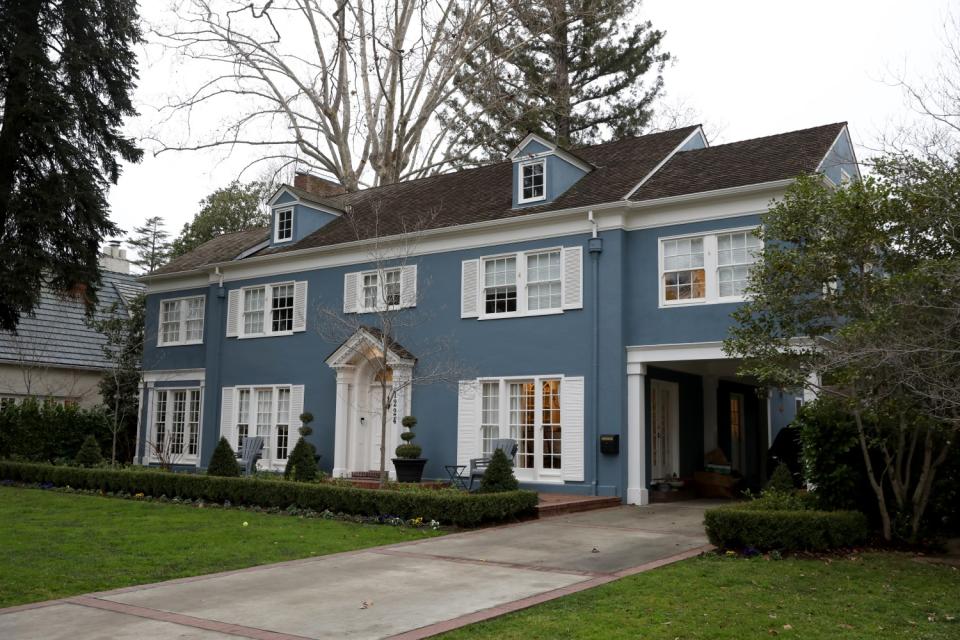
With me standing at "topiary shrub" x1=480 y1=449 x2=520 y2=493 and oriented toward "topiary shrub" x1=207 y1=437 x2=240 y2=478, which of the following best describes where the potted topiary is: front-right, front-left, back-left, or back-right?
front-right

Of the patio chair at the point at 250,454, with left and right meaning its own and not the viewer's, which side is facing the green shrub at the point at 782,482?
left

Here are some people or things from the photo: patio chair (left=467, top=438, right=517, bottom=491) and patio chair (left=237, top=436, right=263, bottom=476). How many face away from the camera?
0

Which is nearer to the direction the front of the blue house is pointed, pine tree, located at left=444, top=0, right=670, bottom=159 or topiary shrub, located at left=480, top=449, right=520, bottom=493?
the topiary shrub

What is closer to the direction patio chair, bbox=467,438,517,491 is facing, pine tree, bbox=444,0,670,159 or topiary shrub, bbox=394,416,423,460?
the topiary shrub

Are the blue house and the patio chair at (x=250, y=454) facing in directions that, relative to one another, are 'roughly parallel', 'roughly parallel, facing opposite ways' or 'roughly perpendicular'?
roughly parallel

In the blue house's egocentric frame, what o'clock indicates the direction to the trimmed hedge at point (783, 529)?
The trimmed hedge is roughly at 10 o'clock from the blue house.

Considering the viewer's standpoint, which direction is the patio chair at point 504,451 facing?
facing the viewer and to the left of the viewer

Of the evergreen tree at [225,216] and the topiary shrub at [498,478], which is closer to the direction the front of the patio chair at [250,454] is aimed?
the topiary shrub

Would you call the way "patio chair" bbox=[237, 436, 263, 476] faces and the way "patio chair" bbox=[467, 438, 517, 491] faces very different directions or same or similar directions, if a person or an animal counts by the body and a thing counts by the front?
same or similar directions

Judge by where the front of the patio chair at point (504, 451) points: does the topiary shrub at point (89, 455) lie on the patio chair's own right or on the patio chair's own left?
on the patio chair's own right

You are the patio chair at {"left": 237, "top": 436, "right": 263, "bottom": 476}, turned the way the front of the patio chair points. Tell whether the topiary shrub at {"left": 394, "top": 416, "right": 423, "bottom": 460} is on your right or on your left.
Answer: on your left

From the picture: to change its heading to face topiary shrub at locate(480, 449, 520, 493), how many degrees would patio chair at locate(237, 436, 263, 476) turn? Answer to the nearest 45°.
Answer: approximately 90° to its left

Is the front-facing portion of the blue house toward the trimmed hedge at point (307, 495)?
yes
